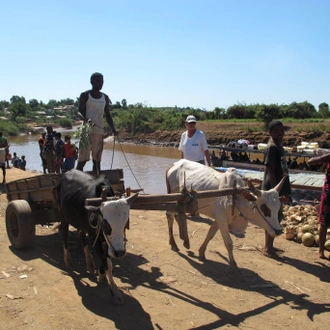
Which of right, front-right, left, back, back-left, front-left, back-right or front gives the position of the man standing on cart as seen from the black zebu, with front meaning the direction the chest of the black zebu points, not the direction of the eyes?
back-left

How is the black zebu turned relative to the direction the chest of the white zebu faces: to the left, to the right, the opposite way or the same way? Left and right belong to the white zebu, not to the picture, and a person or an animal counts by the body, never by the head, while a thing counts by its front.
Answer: the same way

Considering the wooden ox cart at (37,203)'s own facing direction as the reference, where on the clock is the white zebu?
The white zebu is roughly at 11 o'clock from the wooden ox cart.

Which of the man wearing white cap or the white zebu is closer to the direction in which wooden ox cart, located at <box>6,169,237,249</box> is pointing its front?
the white zebu

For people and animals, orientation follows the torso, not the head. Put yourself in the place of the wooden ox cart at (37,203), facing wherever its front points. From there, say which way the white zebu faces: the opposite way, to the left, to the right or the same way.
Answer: the same way

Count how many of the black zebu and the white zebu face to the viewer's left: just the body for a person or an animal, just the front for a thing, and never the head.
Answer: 0

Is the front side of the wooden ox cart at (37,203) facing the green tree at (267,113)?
no

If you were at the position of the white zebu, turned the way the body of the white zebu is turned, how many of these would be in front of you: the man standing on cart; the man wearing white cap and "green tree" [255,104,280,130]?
0

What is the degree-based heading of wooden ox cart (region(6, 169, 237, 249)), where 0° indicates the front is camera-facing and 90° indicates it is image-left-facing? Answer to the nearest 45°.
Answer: approximately 315°

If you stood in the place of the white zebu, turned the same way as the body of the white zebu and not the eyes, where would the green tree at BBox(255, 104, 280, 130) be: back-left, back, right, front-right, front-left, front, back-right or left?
back-left

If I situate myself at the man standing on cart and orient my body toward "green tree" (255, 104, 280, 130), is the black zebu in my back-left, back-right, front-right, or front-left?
back-right

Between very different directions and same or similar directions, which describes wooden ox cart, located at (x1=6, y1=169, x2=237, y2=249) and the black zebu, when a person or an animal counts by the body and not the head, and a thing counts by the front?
same or similar directions

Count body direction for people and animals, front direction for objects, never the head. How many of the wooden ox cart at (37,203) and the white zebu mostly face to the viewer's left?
0

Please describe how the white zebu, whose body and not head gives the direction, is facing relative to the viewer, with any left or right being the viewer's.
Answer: facing the viewer and to the right of the viewer

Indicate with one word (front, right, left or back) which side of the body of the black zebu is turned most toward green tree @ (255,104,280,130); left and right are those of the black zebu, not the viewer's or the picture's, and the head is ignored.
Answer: left

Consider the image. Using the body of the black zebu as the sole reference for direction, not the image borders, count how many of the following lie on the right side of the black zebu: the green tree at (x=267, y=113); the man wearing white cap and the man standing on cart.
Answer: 0

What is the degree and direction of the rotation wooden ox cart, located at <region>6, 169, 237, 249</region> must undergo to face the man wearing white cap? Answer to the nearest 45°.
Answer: approximately 90° to its left
